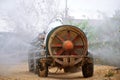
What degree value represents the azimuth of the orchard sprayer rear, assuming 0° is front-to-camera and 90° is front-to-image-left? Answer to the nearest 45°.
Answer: approximately 180°
